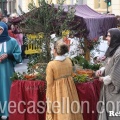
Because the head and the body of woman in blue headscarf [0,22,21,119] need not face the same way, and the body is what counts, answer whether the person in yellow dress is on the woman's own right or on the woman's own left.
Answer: on the woman's own left
